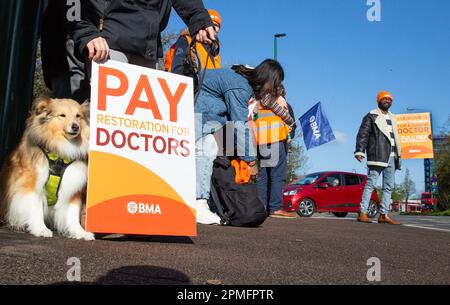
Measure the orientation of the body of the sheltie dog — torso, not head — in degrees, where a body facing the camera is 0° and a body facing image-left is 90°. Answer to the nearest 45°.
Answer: approximately 315°

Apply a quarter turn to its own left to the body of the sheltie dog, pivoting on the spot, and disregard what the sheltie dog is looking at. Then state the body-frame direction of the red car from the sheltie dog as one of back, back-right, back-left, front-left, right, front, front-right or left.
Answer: front

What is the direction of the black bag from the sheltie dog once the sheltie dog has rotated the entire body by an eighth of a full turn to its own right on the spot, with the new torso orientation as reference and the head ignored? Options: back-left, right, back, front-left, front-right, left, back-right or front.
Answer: back-left
